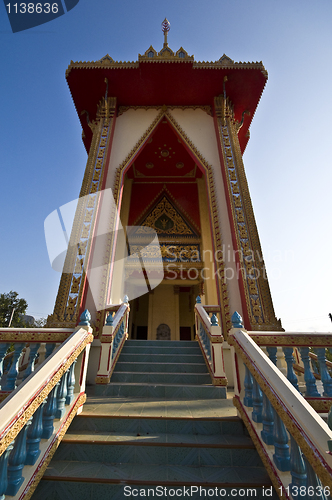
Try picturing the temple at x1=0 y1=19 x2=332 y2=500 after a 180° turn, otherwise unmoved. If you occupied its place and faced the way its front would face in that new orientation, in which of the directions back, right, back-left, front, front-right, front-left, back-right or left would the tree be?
front-left

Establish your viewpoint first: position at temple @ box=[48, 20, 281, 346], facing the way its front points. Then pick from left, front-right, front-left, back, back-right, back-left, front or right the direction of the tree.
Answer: back-right

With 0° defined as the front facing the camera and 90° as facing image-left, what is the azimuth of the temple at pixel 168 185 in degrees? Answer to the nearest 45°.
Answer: approximately 0°
